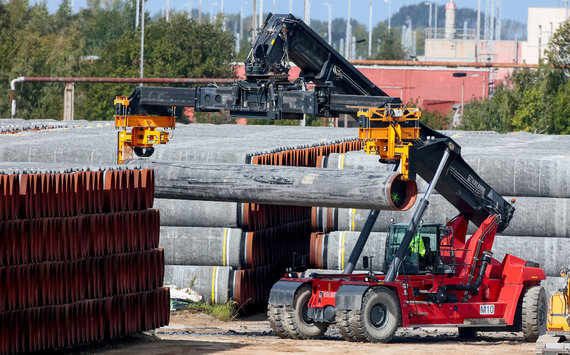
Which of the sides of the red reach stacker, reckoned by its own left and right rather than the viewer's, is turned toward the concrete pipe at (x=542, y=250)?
back

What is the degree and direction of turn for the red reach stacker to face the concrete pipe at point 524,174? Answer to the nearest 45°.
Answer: approximately 180°

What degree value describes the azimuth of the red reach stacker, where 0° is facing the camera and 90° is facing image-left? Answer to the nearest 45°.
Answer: approximately 45°
